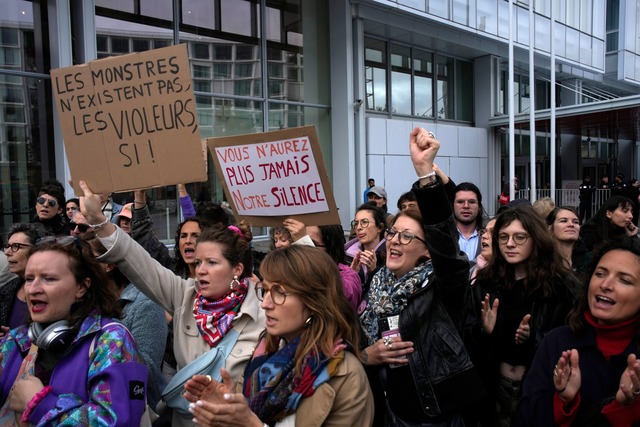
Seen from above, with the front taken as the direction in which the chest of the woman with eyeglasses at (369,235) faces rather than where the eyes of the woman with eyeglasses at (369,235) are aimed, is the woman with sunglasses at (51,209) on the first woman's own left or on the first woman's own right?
on the first woman's own right

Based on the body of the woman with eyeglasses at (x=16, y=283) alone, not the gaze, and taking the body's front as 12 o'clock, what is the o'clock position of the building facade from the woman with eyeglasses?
The building facade is roughly at 6 o'clock from the woman with eyeglasses.

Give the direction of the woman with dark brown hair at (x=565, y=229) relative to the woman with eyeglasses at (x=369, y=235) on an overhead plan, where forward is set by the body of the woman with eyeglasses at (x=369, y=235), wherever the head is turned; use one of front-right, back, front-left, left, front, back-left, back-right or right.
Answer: back-left

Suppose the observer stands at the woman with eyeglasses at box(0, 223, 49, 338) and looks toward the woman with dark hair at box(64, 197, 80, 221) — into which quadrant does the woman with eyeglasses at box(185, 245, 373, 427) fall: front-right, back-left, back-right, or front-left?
back-right

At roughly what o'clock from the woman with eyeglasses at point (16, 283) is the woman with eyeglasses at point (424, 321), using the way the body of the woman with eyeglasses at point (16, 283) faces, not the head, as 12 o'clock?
the woman with eyeglasses at point (424, 321) is roughly at 9 o'clock from the woman with eyeglasses at point (16, 283).

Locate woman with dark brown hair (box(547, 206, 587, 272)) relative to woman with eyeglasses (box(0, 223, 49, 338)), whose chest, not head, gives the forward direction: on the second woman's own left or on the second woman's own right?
on the second woman's own left

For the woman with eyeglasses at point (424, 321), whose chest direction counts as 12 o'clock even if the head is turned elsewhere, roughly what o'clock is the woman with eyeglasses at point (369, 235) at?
the woman with eyeglasses at point (369, 235) is roughly at 4 o'clock from the woman with eyeglasses at point (424, 321).

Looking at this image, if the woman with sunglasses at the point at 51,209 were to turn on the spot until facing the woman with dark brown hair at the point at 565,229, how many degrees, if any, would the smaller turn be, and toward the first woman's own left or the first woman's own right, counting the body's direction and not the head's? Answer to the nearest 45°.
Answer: approximately 90° to the first woman's own left

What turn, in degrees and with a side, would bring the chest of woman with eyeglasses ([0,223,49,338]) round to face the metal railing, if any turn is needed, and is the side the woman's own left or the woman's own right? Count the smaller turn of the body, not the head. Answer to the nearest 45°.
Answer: approximately 180°
